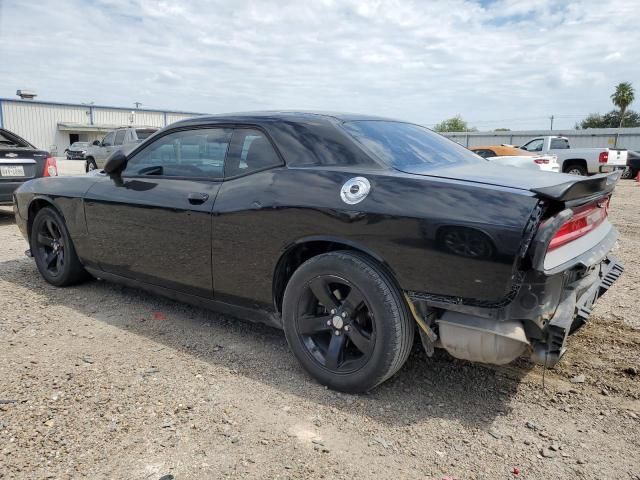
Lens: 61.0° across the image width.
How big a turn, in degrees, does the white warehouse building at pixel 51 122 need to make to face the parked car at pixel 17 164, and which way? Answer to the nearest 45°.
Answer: approximately 45° to its right

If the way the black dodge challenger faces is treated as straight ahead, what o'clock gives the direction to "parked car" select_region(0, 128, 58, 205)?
The parked car is roughly at 12 o'clock from the black dodge challenger.

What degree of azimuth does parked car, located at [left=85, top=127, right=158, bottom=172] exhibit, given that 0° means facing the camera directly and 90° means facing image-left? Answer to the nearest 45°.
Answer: approximately 45°

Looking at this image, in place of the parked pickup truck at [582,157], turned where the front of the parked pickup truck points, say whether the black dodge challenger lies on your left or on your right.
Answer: on your left

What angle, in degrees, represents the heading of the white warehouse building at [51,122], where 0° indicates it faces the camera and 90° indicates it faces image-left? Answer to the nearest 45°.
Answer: approximately 315°

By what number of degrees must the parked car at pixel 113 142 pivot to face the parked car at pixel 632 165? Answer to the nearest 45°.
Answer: approximately 135° to its left

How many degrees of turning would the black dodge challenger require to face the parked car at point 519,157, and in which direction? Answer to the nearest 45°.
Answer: approximately 90° to its right

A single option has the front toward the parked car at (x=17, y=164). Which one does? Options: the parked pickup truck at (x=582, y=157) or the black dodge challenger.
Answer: the black dodge challenger

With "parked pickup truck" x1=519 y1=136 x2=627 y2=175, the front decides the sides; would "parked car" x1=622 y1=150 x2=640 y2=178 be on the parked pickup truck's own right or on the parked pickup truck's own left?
on the parked pickup truck's own right

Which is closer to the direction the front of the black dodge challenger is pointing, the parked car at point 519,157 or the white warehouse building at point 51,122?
the white warehouse building

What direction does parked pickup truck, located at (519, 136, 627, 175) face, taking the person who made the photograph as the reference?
facing away from the viewer and to the left of the viewer

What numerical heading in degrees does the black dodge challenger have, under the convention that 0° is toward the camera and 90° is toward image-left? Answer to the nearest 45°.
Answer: approximately 135°
